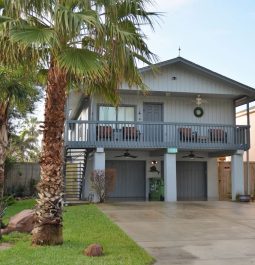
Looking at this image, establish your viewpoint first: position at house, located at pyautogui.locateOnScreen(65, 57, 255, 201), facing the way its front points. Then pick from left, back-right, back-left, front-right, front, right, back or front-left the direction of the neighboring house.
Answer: back-left

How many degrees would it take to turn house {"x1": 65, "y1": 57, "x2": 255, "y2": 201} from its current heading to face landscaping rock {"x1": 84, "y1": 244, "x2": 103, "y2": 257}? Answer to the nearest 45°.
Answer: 0° — it already faces it

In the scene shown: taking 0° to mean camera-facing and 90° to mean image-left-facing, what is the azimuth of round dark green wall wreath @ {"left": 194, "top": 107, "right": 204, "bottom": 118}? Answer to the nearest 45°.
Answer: approximately 0°

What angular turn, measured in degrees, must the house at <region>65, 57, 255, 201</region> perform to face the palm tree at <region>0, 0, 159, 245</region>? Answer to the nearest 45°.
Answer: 0° — it already faces it

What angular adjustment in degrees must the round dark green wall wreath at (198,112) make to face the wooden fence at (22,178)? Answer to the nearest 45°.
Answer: approximately 90° to its right

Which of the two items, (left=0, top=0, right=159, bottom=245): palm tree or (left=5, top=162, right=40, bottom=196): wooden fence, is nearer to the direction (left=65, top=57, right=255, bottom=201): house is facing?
the palm tree

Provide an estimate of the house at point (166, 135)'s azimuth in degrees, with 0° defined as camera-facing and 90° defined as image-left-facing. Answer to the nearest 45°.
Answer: approximately 0°

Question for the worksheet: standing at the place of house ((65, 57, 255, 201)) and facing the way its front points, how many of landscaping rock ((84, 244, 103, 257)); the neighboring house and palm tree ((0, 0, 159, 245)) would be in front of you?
2

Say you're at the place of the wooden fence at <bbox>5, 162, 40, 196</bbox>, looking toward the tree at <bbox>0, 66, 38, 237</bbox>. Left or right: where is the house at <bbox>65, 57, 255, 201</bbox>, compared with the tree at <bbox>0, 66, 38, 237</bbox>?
left

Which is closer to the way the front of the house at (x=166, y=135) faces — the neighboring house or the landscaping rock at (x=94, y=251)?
the landscaping rock

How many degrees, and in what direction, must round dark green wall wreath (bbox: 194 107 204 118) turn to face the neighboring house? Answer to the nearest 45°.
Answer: approximately 135° to its left

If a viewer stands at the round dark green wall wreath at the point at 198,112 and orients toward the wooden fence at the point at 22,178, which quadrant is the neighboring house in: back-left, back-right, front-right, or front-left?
back-right
